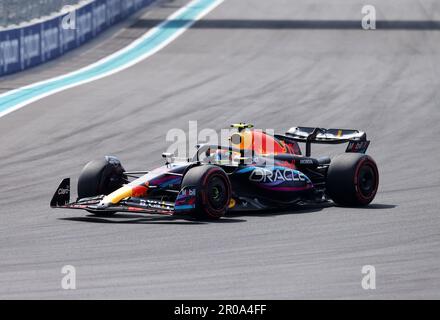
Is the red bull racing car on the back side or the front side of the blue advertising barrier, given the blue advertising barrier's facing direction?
on the front side

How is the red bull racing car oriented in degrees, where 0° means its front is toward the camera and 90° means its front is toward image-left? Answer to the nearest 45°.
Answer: approximately 45°

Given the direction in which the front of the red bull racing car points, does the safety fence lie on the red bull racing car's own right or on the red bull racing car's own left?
on the red bull racing car's own right

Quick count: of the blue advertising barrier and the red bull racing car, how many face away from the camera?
0

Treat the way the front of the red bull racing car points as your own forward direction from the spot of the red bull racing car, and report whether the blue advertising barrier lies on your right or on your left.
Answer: on your right

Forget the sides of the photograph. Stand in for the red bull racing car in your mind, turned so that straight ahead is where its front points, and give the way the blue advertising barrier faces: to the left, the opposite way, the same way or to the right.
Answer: to the left

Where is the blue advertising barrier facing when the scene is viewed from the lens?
facing the viewer and to the right of the viewer
